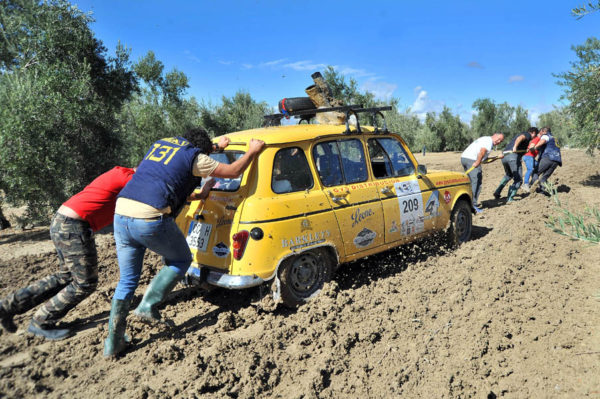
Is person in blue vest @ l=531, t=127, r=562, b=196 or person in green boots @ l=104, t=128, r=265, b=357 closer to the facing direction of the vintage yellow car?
the person in blue vest

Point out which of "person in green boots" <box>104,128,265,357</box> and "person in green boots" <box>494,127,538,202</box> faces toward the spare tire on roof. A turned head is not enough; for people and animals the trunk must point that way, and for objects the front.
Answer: "person in green boots" <box>104,128,265,357</box>

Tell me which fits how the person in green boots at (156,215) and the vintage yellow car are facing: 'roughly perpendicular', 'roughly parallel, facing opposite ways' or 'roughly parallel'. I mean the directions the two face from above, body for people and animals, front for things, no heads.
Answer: roughly parallel

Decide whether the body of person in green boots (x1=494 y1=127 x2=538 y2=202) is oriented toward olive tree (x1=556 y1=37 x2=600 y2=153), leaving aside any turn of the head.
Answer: yes

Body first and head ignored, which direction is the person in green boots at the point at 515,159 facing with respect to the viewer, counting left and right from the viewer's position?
facing away from the viewer and to the right of the viewer

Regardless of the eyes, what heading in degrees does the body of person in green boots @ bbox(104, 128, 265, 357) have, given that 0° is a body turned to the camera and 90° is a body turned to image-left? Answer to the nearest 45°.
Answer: approximately 225°

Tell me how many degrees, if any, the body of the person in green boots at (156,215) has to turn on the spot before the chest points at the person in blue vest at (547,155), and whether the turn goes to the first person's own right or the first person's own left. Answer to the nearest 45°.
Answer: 0° — they already face them

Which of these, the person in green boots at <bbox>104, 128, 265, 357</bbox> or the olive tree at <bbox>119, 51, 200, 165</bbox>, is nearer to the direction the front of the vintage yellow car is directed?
the olive tree

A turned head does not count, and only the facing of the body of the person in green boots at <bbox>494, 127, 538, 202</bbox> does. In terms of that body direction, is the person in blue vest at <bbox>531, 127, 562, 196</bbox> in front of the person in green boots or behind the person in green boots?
in front

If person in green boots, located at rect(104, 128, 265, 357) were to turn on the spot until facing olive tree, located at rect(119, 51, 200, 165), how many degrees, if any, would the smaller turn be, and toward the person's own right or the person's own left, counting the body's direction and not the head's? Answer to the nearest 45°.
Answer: approximately 45° to the person's own left

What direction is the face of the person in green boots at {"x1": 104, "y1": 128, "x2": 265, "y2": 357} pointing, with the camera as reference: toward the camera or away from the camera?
away from the camera

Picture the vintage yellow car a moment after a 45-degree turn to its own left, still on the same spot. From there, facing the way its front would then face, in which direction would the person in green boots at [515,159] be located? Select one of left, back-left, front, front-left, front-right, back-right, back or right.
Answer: front-right

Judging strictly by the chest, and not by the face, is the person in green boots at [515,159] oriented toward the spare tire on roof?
no

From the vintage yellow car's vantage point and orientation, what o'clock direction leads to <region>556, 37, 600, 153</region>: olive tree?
The olive tree is roughly at 12 o'clock from the vintage yellow car.

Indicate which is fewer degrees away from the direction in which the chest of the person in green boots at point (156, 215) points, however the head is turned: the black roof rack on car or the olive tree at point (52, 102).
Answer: the black roof rack on car

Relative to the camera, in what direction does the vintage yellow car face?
facing away from the viewer and to the right of the viewer

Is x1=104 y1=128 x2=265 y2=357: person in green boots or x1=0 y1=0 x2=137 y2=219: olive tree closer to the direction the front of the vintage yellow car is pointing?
the olive tree
